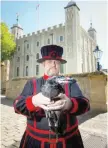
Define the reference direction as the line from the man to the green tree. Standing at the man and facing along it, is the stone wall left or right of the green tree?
right

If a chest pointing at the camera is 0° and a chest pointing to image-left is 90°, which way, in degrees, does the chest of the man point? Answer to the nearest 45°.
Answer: approximately 0°

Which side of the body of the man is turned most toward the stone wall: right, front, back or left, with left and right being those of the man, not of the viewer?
back

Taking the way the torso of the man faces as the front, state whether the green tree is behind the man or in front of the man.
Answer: behind
